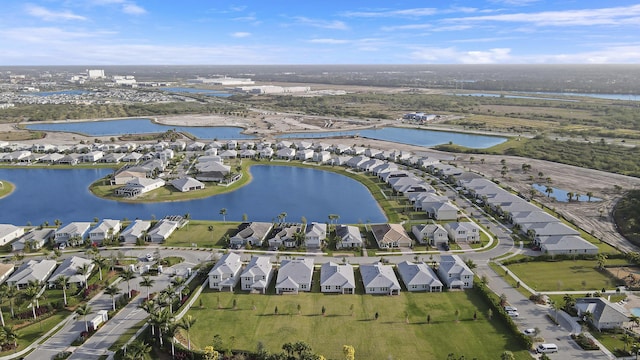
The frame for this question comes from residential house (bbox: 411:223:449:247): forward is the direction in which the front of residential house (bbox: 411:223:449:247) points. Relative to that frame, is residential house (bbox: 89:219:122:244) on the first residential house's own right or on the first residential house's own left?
on the first residential house's own right

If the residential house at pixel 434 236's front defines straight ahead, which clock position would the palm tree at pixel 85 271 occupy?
The palm tree is roughly at 2 o'clock from the residential house.

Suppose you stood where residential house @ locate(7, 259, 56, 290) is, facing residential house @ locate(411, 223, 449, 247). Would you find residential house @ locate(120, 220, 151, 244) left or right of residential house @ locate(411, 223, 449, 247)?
left

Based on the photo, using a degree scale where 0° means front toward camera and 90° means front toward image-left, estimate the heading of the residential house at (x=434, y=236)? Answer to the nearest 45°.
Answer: approximately 0°

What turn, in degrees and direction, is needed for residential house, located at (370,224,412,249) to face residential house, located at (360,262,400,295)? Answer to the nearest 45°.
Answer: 0° — it already faces it

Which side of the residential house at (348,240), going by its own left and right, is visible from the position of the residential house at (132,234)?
right

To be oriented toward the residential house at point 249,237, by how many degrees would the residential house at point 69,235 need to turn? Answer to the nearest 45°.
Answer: approximately 45° to its left
